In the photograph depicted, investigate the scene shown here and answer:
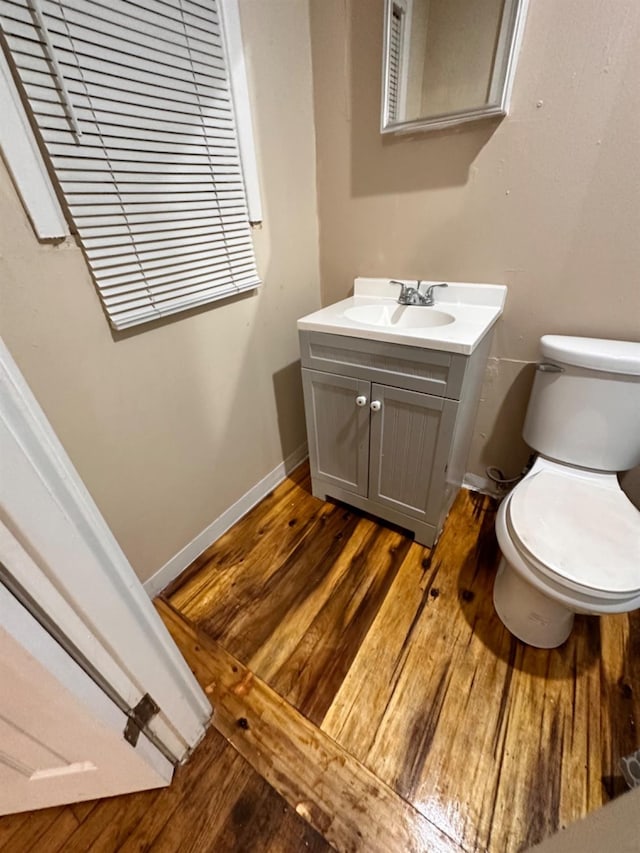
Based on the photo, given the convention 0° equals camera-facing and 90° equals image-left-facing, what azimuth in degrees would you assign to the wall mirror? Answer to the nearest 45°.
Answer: approximately 45°

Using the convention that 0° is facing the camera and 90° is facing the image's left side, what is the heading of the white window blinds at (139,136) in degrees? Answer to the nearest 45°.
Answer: approximately 315°

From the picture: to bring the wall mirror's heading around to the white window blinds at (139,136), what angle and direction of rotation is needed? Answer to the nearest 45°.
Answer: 0° — it already faces it

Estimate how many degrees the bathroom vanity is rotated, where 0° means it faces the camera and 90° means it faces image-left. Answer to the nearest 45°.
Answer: approximately 45°
